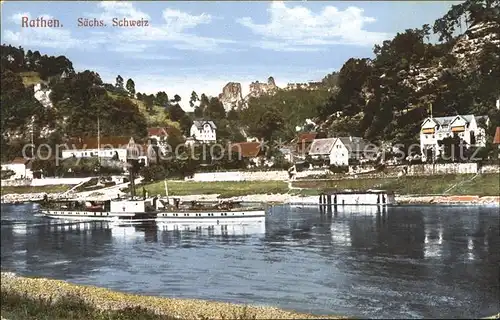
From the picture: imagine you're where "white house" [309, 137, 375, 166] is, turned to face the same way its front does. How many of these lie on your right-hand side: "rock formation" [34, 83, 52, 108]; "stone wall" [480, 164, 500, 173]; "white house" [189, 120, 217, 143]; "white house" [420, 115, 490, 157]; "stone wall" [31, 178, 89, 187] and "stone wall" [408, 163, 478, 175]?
3

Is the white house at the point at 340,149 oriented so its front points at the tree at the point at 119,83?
no

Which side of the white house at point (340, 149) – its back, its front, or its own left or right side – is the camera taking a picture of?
front

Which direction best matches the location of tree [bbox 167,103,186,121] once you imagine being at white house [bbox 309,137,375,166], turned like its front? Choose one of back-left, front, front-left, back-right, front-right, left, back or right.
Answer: right

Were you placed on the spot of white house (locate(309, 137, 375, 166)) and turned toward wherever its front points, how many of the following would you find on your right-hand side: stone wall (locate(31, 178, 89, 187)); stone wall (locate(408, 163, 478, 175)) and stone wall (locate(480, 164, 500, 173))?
1

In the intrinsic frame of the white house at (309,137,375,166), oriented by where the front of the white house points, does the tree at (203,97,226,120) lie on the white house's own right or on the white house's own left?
on the white house's own right

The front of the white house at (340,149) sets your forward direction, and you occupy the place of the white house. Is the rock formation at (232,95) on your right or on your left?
on your right

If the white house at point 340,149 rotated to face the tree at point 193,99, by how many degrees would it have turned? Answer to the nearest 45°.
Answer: approximately 90° to its right

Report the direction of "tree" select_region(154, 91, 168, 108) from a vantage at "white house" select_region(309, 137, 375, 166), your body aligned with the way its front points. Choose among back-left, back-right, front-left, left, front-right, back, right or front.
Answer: right

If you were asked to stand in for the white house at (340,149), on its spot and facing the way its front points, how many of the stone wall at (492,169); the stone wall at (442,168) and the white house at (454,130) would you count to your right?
0

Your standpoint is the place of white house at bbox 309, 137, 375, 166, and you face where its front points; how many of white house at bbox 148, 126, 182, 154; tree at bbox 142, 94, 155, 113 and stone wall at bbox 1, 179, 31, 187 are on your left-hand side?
0

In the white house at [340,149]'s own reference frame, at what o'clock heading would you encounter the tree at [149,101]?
The tree is roughly at 3 o'clock from the white house.

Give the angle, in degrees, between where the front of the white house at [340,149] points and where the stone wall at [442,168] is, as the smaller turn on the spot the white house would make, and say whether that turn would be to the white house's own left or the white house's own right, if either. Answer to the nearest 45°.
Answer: approximately 90° to the white house's own left
